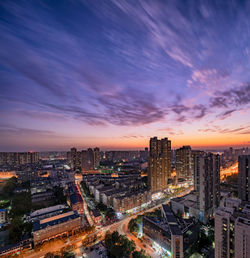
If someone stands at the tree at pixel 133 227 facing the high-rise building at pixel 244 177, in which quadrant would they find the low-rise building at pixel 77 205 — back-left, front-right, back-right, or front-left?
back-left

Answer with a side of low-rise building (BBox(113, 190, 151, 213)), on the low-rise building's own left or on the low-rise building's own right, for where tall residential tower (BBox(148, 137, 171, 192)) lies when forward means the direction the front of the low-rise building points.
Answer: on the low-rise building's own left

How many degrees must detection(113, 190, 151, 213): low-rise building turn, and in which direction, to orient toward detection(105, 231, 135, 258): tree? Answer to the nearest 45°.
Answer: approximately 45° to its right

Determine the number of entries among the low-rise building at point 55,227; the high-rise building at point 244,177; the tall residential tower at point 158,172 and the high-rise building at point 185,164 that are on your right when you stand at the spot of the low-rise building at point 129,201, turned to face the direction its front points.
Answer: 1

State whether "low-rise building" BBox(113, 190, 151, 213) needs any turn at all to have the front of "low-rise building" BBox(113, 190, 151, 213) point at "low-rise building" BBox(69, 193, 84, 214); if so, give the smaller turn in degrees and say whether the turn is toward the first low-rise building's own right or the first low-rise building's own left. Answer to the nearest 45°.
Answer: approximately 135° to the first low-rise building's own right

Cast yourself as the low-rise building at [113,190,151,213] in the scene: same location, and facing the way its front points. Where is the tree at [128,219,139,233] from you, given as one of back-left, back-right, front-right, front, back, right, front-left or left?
front-right

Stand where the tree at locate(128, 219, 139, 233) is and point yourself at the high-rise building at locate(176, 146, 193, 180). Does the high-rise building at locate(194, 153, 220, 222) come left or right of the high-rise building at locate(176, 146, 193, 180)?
right

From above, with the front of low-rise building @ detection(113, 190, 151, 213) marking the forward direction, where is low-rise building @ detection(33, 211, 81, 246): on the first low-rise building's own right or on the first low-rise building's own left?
on the first low-rise building's own right

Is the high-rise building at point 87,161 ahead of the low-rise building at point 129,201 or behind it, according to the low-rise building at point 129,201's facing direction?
behind

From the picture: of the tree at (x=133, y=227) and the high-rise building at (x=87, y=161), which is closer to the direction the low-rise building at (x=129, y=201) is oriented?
the tree

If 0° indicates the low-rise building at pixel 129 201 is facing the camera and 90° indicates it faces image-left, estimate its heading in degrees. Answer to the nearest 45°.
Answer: approximately 315°

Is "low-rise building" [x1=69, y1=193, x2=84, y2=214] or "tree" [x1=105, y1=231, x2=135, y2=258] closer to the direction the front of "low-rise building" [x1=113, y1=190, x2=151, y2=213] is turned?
the tree
